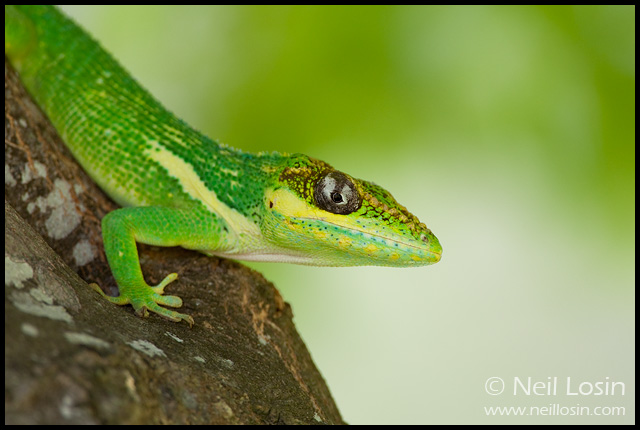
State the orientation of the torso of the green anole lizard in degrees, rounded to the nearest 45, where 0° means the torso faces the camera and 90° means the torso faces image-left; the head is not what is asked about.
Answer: approximately 270°
